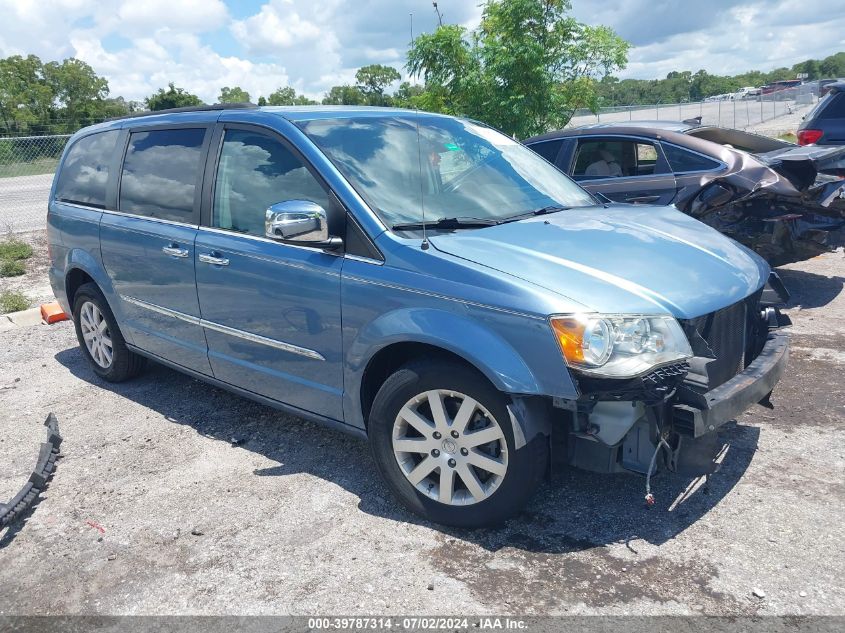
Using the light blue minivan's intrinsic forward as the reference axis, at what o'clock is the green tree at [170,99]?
The green tree is roughly at 7 o'clock from the light blue minivan.

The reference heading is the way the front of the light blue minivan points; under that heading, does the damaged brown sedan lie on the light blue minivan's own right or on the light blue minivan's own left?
on the light blue minivan's own left

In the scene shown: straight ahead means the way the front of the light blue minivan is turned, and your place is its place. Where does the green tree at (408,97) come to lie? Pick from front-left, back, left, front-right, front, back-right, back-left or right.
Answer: back-left

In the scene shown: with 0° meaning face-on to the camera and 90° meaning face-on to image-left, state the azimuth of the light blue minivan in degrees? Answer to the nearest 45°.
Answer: approximately 315°

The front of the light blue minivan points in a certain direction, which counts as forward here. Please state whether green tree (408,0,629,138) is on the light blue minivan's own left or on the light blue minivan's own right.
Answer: on the light blue minivan's own left
